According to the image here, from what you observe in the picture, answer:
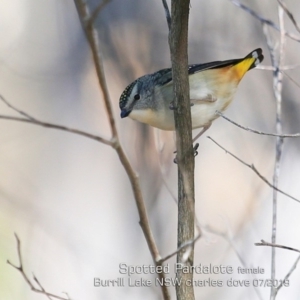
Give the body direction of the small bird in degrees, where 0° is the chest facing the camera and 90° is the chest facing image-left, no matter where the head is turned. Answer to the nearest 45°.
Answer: approximately 90°
